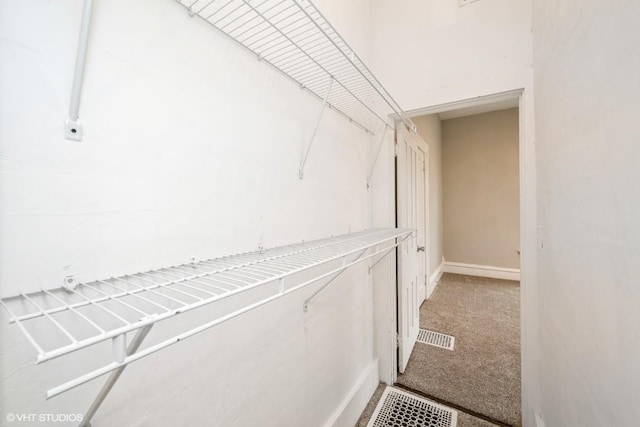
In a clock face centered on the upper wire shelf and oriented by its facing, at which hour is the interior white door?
The interior white door is roughly at 9 o'clock from the upper wire shelf.

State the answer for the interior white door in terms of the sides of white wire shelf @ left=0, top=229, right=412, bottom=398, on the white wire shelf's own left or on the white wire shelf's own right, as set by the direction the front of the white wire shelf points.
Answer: on the white wire shelf's own left

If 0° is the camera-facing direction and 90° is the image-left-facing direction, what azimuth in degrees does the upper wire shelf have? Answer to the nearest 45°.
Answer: approximately 315°

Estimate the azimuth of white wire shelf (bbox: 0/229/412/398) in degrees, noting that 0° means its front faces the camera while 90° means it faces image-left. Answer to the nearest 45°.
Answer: approximately 315°
